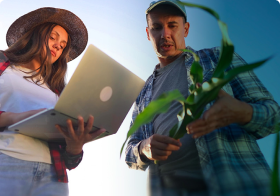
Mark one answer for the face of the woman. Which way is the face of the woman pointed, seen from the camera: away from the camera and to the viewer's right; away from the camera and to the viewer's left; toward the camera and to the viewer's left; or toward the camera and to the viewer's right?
toward the camera and to the viewer's right

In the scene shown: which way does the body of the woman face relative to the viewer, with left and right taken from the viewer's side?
facing the viewer and to the right of the viewer

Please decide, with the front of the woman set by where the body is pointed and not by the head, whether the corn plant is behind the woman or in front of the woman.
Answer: in front

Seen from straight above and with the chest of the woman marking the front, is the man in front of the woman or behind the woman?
in front
